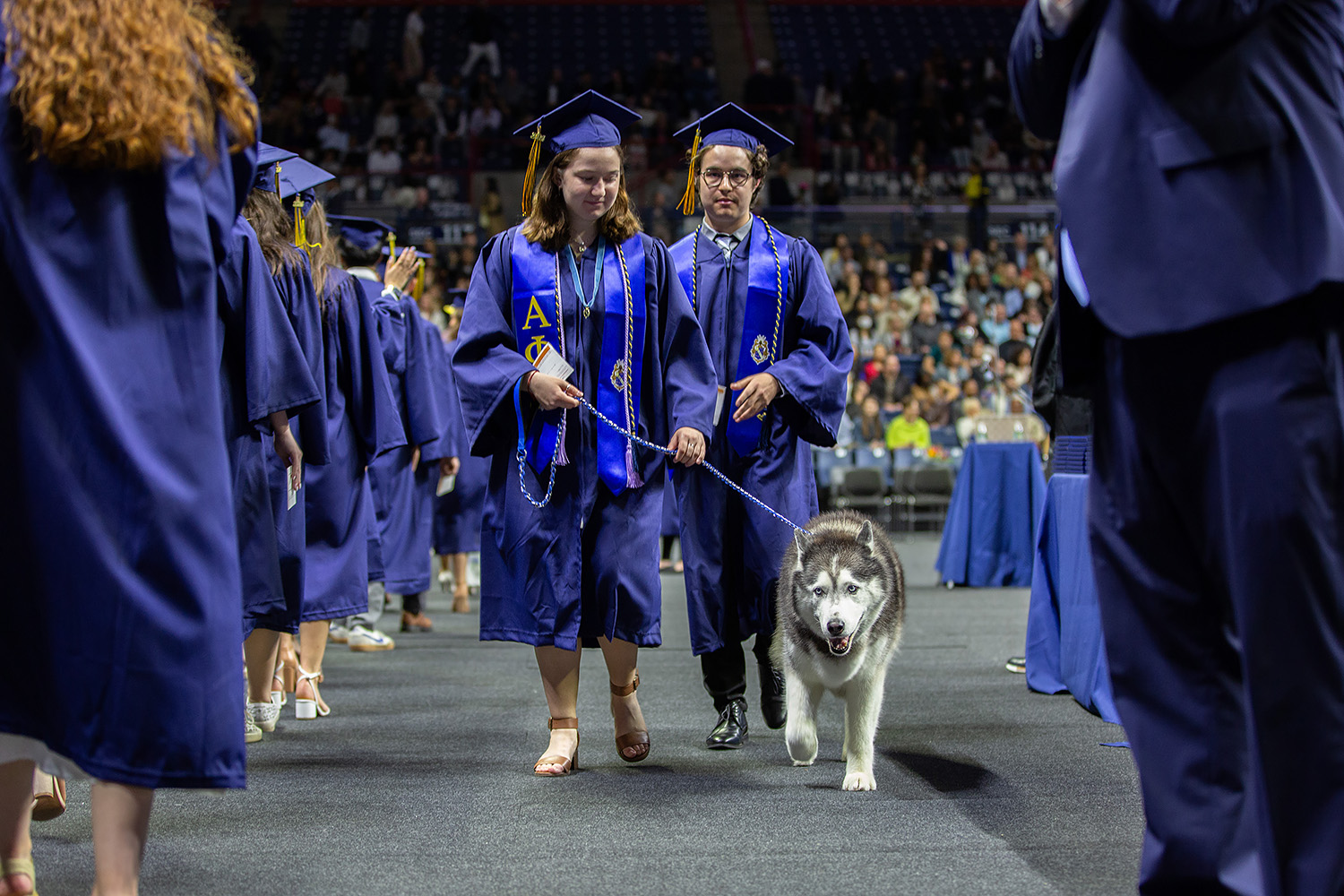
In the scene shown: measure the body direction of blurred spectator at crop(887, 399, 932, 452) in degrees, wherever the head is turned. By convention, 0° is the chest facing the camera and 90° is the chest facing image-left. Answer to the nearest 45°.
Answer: approximately 0°

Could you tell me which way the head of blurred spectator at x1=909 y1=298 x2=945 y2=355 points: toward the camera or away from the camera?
toward the camera

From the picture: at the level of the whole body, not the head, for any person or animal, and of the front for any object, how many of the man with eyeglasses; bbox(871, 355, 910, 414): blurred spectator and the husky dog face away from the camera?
0

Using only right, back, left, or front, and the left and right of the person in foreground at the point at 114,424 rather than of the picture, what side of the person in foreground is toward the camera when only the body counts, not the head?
back

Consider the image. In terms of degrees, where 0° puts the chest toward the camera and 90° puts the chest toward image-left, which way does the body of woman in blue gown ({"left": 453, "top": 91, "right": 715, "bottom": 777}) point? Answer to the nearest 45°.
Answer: approximately 0°

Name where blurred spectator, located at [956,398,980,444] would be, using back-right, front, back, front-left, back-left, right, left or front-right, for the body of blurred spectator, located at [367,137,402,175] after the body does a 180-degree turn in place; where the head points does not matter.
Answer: back-right

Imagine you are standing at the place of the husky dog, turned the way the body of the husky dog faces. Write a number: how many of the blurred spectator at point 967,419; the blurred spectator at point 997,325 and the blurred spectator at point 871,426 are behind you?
3

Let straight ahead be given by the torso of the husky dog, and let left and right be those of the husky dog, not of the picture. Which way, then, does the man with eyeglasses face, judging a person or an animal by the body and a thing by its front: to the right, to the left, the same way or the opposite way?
the same way

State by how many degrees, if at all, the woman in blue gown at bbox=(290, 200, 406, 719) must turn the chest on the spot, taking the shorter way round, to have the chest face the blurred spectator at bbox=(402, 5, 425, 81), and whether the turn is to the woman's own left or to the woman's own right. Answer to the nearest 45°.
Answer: approximately 45° to the woman's own left

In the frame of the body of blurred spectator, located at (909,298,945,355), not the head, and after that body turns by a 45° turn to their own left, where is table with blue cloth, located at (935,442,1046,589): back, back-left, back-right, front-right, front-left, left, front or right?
front-right

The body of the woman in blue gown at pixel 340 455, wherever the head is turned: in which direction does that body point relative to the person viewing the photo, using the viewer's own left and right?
facing away from the viewer and to the right of the viewer

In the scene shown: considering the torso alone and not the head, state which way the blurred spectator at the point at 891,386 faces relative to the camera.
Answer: toward the camera

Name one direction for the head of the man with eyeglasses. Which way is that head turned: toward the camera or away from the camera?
toward the camera

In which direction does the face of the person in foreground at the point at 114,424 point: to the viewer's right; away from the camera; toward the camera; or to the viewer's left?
away from the camera

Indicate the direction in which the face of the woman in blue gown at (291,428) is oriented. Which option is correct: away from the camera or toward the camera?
away from the camera

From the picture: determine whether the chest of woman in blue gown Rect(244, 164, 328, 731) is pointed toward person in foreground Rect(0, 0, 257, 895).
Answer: no

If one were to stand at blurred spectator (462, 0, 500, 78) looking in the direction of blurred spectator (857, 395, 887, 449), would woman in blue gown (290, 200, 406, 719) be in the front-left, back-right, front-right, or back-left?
front-right

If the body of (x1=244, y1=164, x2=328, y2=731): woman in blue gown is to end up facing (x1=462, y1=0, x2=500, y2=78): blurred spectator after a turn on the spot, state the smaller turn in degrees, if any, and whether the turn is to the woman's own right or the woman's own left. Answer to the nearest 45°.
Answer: approximately 45° to the woman's own left

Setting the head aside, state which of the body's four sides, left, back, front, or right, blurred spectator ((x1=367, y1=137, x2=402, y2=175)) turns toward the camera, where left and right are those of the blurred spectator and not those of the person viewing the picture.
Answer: front

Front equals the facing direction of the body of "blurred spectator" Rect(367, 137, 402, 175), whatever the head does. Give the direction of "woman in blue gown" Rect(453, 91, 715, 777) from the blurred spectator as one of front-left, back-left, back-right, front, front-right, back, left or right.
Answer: front

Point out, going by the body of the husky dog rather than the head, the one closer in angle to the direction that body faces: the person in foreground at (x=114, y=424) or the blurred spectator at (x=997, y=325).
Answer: the person in foreground

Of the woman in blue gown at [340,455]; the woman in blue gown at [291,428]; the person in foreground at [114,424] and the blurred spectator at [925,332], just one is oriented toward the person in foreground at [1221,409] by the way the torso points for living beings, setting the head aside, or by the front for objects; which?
the blurred spectator

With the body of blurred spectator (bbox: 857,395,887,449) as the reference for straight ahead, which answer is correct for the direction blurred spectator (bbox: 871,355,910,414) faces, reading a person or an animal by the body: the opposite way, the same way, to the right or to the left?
the same way
